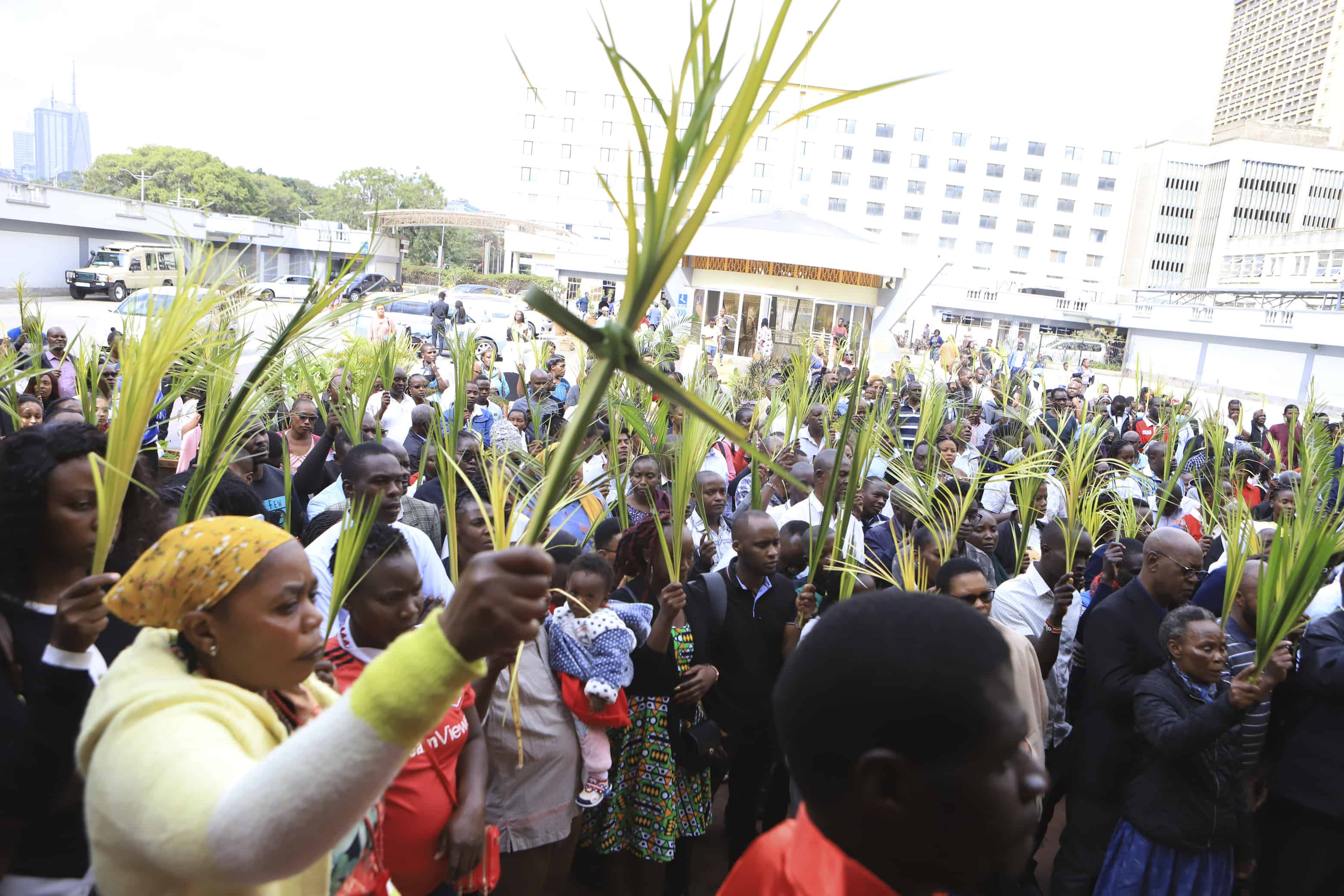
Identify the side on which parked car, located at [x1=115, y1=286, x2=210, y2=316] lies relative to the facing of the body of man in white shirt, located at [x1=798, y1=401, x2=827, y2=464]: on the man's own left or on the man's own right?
on the man's own right

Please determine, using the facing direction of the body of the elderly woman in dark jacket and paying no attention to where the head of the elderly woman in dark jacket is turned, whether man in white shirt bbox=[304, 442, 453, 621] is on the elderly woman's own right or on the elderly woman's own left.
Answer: on the elderly woman's own right

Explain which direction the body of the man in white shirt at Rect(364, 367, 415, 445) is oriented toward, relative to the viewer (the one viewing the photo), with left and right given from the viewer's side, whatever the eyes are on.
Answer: facing the viewer and to the right of the viewer

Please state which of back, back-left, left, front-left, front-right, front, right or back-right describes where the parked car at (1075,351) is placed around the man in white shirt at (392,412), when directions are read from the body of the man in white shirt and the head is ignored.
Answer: left

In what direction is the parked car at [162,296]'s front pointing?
to the viewer's left

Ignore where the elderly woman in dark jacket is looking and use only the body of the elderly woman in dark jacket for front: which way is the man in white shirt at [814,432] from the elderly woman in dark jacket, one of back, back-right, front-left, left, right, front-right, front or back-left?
back

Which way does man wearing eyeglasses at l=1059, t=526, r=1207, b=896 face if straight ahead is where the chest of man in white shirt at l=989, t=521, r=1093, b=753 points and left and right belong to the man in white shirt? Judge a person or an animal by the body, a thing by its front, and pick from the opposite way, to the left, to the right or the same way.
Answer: the same way

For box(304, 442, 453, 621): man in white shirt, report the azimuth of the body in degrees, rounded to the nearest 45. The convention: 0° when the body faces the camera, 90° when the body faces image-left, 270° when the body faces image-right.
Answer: approximately 315°

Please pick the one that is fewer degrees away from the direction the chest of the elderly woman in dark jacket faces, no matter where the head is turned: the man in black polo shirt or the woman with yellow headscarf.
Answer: the woman with yellow headscarf

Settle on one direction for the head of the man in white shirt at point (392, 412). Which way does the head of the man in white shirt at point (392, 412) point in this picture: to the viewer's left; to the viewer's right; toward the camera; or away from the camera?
toward the camera

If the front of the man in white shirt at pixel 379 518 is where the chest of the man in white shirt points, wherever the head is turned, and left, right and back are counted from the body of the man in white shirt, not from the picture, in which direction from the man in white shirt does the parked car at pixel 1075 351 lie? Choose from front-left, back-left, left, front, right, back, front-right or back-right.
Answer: left
